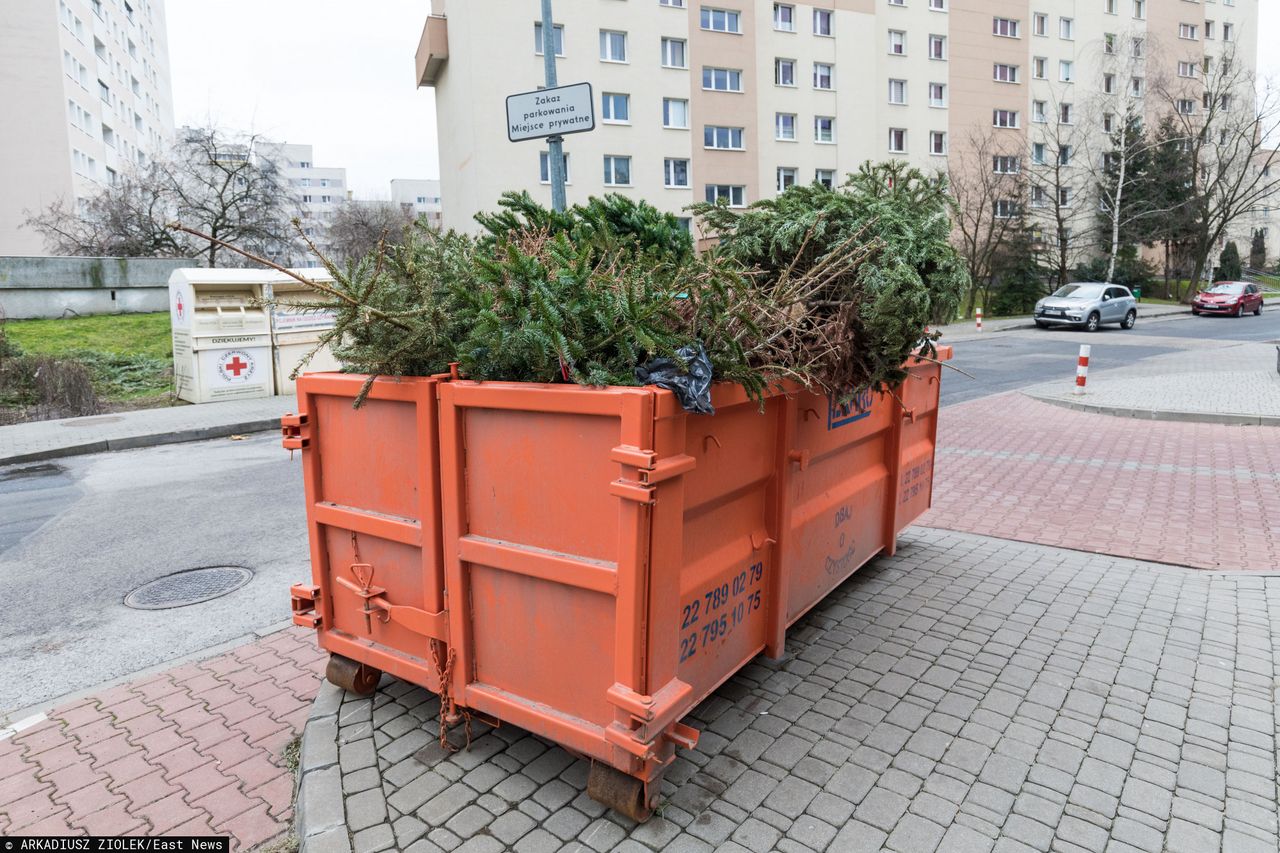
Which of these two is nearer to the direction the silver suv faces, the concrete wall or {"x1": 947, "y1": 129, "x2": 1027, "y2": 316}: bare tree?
the concrete wall

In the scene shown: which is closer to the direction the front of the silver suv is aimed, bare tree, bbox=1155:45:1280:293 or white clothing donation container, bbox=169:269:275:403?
the white clothing donation container

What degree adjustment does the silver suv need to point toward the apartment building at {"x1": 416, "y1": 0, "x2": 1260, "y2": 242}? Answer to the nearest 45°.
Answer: approximately 90° to its right

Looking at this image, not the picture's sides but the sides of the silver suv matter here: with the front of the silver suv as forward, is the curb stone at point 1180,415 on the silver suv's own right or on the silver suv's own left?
on the silver suv's own left

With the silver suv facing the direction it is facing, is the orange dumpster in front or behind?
in front

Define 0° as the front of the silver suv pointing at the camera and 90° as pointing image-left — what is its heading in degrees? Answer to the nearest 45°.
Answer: approximately 45°

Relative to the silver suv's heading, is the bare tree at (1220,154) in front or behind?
behind

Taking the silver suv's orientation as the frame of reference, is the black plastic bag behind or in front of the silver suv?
in front

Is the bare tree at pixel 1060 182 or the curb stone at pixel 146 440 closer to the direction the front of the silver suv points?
the curb stone

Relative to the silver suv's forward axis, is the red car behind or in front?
behind
